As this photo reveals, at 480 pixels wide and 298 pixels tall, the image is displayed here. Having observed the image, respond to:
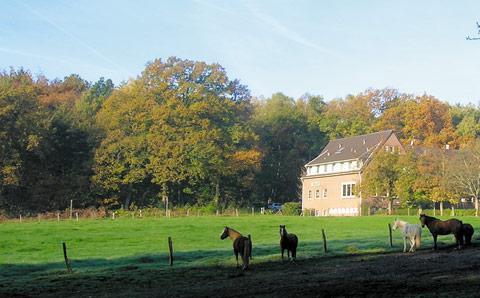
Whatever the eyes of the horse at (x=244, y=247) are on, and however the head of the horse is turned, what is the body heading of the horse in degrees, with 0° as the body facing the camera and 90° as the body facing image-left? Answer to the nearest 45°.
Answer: approximately 135°

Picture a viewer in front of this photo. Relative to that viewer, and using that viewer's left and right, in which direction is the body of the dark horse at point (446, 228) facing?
facing to the left of the viewer
